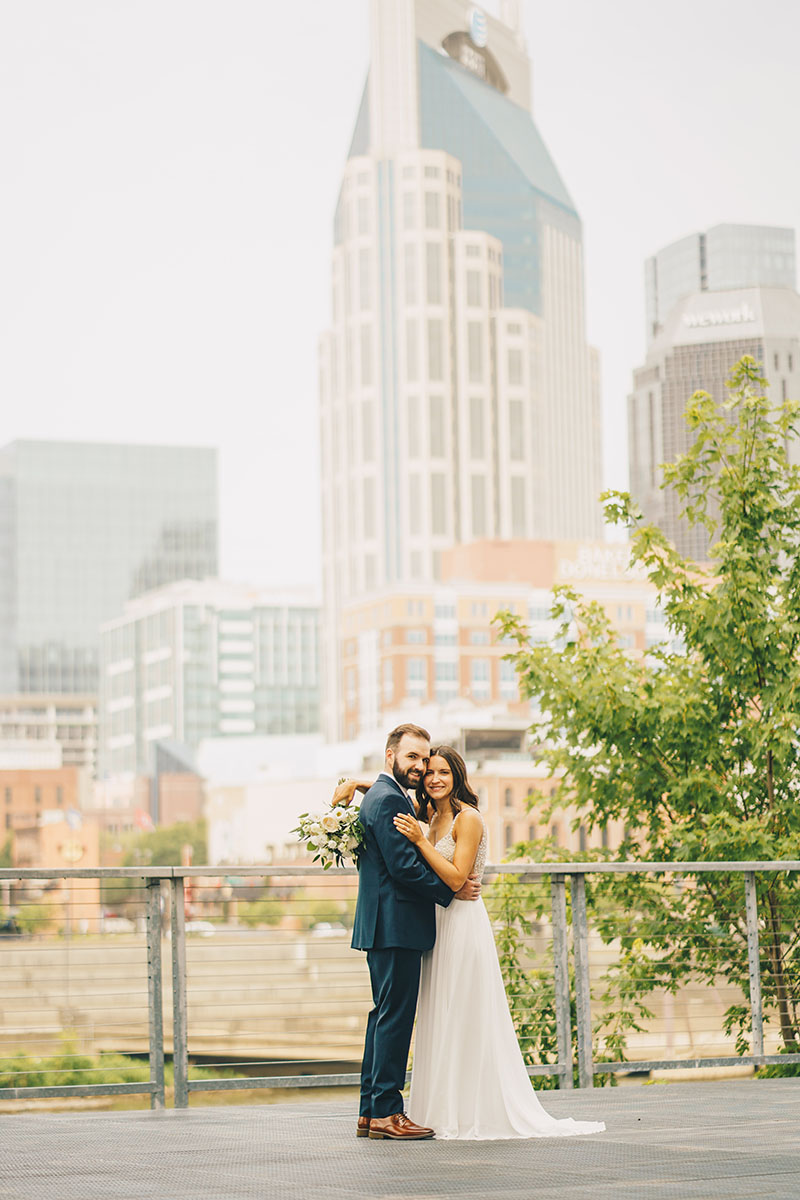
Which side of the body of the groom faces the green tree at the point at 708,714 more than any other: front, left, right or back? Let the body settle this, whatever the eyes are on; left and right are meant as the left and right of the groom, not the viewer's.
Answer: left

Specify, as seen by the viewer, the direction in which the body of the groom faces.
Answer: to the viewer's right
